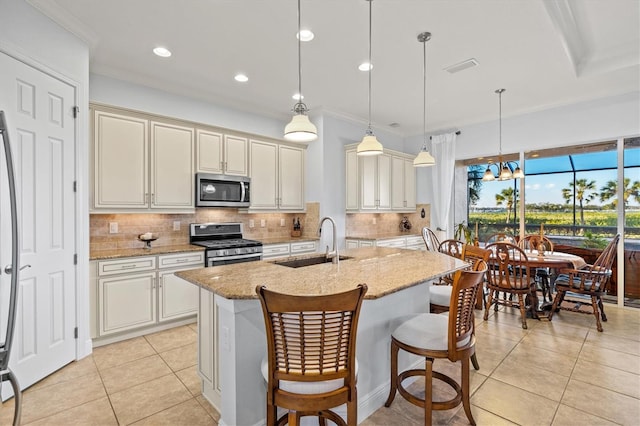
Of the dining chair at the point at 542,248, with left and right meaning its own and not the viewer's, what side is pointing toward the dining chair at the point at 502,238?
right

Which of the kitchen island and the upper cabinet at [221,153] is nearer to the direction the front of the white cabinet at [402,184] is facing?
the kitchen island

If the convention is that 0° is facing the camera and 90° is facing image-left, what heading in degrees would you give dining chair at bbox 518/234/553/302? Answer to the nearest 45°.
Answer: approximately 0°

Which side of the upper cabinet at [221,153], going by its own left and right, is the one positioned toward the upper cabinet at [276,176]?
left

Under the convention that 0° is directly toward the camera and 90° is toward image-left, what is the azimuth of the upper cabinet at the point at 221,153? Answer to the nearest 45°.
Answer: approximately 315°

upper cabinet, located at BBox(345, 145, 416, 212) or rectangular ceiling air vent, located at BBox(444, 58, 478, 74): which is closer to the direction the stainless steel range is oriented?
the rectangular ceiling air vent

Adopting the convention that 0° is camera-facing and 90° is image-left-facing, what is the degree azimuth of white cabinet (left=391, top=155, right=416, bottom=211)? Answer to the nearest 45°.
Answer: approximately 315°

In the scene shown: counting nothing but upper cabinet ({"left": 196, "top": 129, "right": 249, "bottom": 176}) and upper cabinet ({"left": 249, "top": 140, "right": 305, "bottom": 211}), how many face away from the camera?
0
